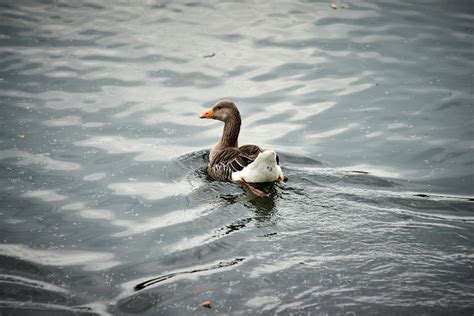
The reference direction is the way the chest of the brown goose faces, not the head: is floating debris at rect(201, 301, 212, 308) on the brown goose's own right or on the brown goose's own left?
on the brown goose's own left

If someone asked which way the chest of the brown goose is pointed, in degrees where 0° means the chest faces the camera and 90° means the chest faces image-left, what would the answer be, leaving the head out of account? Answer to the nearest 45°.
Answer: approximately 135°
